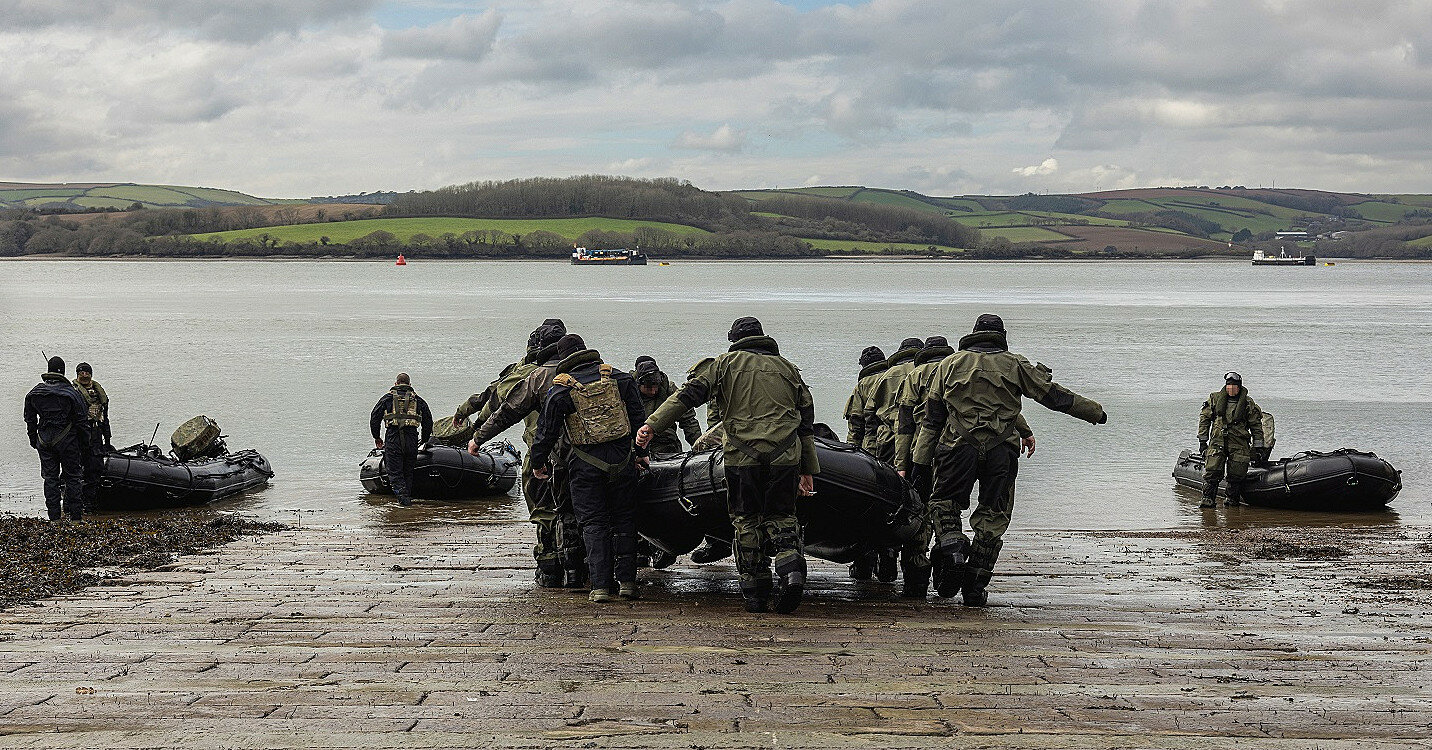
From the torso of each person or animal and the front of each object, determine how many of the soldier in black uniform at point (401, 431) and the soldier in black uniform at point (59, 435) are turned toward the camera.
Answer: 0

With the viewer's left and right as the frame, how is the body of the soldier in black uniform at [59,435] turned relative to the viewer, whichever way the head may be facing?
facing away from the viewer

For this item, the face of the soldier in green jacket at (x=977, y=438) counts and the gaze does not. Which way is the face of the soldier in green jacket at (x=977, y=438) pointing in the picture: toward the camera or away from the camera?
away from the camera

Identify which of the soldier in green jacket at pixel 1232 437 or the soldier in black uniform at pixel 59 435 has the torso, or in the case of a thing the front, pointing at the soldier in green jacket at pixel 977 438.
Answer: the soldier in green jacket at pixel 1232 437

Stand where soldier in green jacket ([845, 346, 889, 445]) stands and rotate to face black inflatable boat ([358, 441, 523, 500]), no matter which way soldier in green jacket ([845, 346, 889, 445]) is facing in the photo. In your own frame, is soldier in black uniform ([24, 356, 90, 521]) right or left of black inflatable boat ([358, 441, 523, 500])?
left

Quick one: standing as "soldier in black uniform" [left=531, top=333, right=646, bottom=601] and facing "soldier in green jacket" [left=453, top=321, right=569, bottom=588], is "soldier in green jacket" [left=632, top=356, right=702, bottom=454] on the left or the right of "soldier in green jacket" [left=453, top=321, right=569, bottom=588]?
right

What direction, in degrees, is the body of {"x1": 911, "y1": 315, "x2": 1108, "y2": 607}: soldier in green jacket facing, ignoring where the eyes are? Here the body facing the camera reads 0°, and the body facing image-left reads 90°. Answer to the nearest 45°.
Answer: approximately 180°
